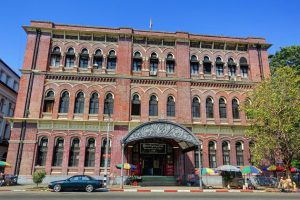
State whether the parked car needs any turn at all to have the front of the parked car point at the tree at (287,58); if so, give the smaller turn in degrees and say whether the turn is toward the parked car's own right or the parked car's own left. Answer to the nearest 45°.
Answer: approximately 180°

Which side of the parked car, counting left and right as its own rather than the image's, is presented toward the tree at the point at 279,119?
back

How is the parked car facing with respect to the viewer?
to the viewer's left

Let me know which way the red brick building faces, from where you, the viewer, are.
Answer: facing the viewer

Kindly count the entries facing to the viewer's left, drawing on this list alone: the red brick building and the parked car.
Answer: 1

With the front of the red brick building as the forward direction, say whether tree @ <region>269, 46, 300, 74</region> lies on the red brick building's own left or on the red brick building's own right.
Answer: on the red brick building's own left

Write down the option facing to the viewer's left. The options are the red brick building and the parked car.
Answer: the parked car

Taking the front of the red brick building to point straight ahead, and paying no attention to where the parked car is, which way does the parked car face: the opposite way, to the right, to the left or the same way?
to the right
